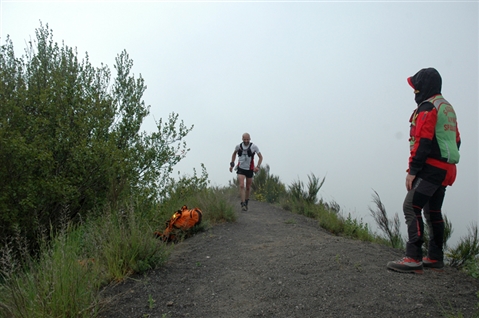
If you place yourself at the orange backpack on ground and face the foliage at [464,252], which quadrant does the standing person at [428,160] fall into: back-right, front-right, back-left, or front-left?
front-right

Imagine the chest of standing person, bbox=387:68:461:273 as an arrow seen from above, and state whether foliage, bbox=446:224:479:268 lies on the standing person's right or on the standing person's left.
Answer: on the standing person's right

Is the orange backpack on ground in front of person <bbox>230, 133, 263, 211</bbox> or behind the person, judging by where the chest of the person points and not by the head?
in front

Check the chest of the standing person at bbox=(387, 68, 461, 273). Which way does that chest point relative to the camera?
to the viewer's left

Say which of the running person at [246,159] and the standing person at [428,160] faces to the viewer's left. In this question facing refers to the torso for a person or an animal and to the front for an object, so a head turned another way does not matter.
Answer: the standing person at [428,160]

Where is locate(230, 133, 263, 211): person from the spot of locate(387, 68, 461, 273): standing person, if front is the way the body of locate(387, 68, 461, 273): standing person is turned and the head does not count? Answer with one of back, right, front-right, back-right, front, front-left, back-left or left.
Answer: front-right

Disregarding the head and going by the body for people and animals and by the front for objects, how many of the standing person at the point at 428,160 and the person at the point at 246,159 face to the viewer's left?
1

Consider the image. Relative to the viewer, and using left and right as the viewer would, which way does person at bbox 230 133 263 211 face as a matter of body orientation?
facing the viewer

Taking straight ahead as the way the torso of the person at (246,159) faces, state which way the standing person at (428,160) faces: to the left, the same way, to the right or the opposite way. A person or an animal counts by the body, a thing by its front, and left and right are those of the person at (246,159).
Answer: to the right

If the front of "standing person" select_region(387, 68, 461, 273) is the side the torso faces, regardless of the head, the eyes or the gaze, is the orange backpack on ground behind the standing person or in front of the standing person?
in front

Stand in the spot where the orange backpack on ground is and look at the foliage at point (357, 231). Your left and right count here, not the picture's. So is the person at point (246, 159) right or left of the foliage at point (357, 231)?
left
